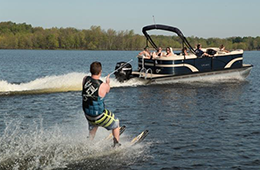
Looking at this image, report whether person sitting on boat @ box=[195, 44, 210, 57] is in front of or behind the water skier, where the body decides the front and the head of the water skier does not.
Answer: in front

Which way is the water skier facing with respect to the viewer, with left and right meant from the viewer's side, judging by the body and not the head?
facing away from the viewer and to the right of the viewer

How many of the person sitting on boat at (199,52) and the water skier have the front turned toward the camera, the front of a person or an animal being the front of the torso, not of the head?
0
